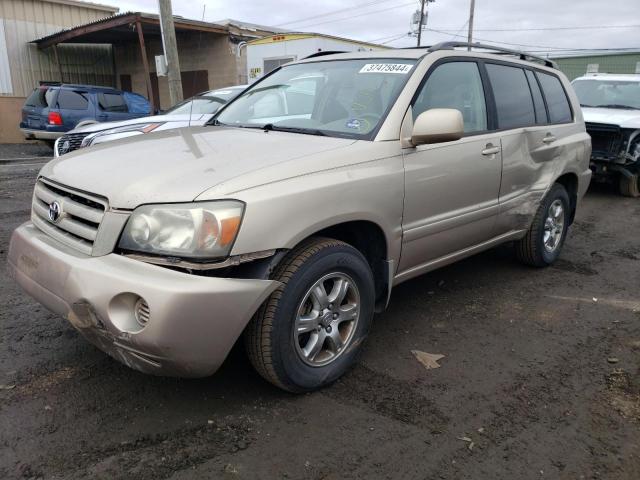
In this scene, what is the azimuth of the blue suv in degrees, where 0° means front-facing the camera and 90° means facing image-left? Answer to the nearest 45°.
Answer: approximately 225°

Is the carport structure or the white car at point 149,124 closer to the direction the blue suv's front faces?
the carport structure

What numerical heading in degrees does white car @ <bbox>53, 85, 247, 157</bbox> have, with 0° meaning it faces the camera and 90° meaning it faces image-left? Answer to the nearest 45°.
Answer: approximately 45°

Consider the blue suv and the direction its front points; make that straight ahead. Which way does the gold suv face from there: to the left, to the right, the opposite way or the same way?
the opposite way

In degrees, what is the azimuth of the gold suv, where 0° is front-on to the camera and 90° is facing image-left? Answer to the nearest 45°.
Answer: approximately 45°

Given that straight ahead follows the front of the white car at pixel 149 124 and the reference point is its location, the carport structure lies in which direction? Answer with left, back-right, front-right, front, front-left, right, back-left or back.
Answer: back-right

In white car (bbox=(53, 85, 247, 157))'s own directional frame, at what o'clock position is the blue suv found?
The blue suv is roughly at 4 o'clock from the white car.

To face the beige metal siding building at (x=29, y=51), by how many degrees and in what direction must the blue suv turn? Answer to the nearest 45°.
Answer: approximately 45° to its left

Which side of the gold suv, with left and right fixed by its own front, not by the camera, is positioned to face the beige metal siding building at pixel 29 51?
right

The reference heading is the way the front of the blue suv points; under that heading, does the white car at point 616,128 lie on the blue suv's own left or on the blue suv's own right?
on the blue suv's own right

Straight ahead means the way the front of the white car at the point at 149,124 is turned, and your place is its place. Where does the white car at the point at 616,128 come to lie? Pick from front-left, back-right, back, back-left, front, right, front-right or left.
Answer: back-left
